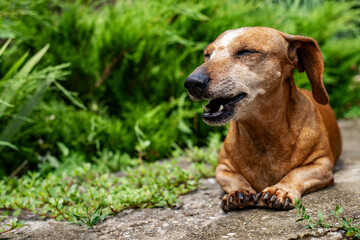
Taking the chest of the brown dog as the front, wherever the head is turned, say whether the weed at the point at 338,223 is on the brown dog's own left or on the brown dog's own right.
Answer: on the brown dog's own left

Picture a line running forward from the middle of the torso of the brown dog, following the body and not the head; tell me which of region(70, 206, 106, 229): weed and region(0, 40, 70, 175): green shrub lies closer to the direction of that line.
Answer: the weed

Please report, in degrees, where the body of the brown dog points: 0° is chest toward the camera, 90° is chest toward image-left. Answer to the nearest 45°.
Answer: approximately 45°

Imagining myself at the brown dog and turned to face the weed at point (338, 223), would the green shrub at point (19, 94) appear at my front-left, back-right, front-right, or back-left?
back-right
